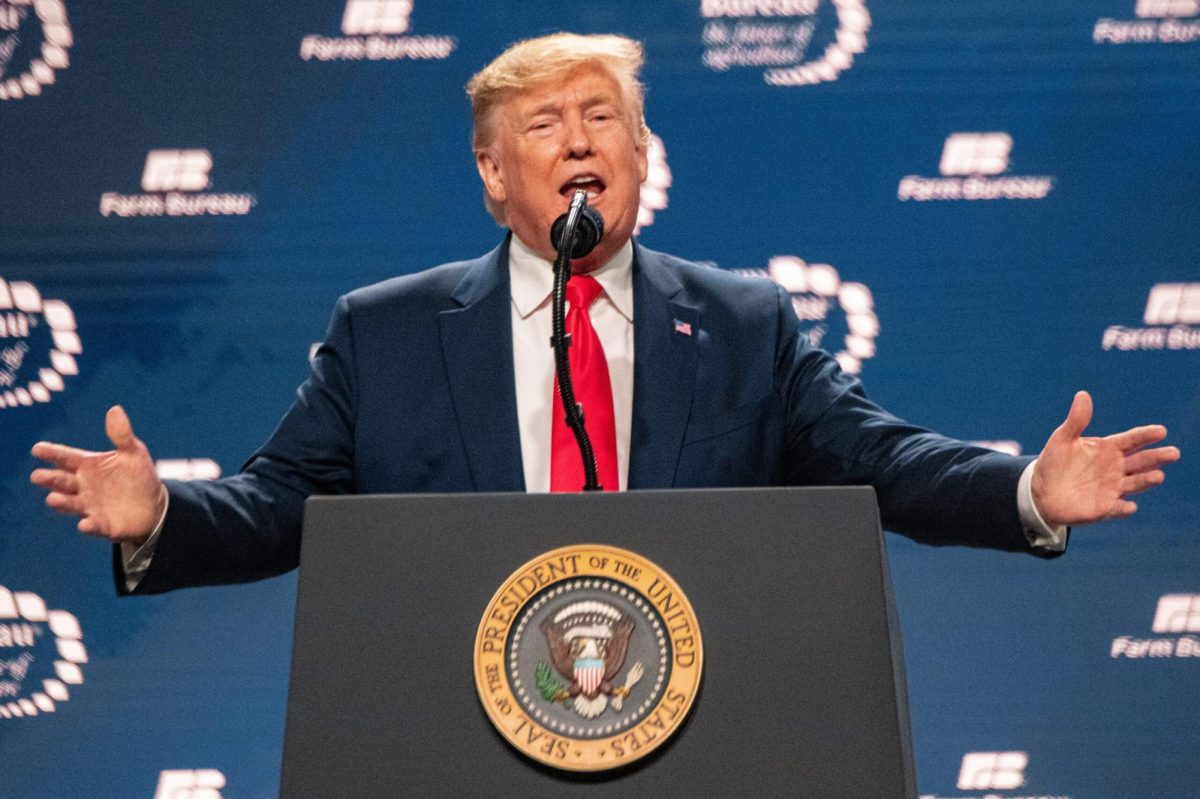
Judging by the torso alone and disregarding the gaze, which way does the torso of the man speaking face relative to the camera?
toward the camera

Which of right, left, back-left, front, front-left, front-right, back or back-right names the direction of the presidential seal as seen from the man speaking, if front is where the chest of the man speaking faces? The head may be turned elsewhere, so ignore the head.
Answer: front

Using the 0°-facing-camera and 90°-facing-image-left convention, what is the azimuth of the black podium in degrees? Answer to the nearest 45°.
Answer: approximately 0°

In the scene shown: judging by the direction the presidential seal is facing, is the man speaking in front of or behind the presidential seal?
behind

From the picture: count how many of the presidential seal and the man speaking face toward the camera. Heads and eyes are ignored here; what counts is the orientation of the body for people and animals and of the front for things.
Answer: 2

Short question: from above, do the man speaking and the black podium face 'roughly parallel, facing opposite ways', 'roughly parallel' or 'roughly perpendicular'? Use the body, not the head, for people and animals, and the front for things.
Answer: roughly parallel

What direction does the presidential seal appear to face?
toward the camera

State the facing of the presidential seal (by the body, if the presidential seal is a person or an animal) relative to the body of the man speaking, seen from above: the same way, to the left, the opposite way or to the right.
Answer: the same way

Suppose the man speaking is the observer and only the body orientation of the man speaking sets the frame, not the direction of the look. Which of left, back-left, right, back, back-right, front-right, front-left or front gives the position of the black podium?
front
